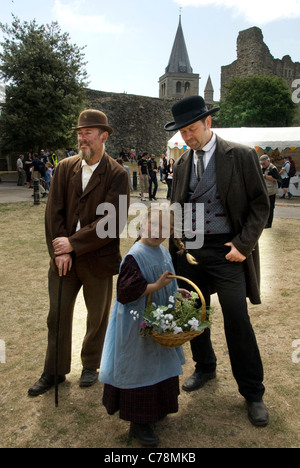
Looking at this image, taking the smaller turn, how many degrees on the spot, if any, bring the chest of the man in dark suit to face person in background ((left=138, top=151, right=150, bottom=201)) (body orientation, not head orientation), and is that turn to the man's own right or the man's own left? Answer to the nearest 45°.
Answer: approximately 135° to the man's own right

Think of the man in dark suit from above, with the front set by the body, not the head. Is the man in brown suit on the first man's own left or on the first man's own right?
on the first man's own right

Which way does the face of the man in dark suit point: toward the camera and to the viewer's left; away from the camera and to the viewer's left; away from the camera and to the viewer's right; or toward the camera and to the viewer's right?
toward the camera and to the viewer's left

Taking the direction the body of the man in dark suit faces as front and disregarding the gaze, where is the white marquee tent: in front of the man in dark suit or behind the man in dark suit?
behind

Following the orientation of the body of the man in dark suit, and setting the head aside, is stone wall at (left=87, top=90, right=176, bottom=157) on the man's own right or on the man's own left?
on the man's own right

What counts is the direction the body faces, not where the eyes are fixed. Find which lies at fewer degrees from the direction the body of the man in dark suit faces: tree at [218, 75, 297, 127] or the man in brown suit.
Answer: the man in brown suit

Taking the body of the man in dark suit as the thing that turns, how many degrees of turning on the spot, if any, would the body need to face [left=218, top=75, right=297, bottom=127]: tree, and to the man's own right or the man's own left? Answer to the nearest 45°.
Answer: approximately 135° to the man's own right

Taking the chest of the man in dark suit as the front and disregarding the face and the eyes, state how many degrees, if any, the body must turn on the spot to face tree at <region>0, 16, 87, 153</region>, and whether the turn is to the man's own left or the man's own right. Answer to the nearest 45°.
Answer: approximately 90° to the man's own right

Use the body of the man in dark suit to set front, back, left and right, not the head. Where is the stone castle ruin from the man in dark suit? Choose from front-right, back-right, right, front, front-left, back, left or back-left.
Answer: back-right

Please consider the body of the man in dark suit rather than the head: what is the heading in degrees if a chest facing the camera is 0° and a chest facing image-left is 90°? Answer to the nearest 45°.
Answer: approximately 45°
